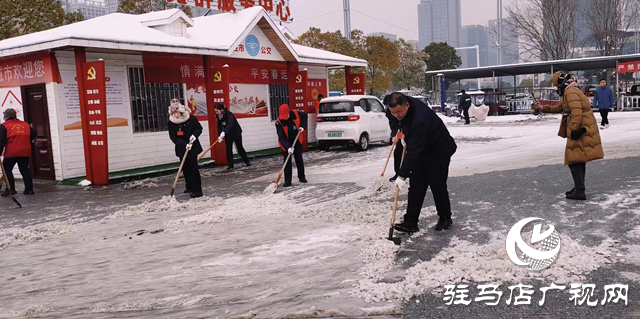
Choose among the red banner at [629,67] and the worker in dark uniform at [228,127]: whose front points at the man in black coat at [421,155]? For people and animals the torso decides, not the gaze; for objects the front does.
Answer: the red banner

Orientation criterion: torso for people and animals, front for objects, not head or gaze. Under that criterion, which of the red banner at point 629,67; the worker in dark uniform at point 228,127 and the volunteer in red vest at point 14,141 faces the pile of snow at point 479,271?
the red banner

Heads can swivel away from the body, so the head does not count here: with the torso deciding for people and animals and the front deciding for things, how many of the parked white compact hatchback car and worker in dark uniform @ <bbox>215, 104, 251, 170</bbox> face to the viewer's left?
1

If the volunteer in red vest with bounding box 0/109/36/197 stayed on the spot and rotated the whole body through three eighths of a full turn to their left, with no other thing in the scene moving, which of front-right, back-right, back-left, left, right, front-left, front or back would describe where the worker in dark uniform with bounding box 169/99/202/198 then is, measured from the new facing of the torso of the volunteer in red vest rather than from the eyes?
front-left

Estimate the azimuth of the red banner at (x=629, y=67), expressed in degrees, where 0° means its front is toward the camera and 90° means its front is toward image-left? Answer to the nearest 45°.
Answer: approximately 0°

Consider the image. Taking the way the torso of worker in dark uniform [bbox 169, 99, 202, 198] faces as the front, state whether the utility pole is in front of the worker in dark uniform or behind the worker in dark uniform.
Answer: behind

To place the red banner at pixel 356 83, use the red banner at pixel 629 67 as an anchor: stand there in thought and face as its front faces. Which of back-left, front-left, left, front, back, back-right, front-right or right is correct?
front-right

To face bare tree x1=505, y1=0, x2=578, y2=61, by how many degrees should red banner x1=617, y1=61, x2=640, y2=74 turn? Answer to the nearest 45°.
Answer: approximately 180°

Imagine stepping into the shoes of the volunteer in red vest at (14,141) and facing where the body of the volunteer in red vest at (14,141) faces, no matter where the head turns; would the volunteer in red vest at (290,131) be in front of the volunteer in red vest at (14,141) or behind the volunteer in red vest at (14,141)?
behind
